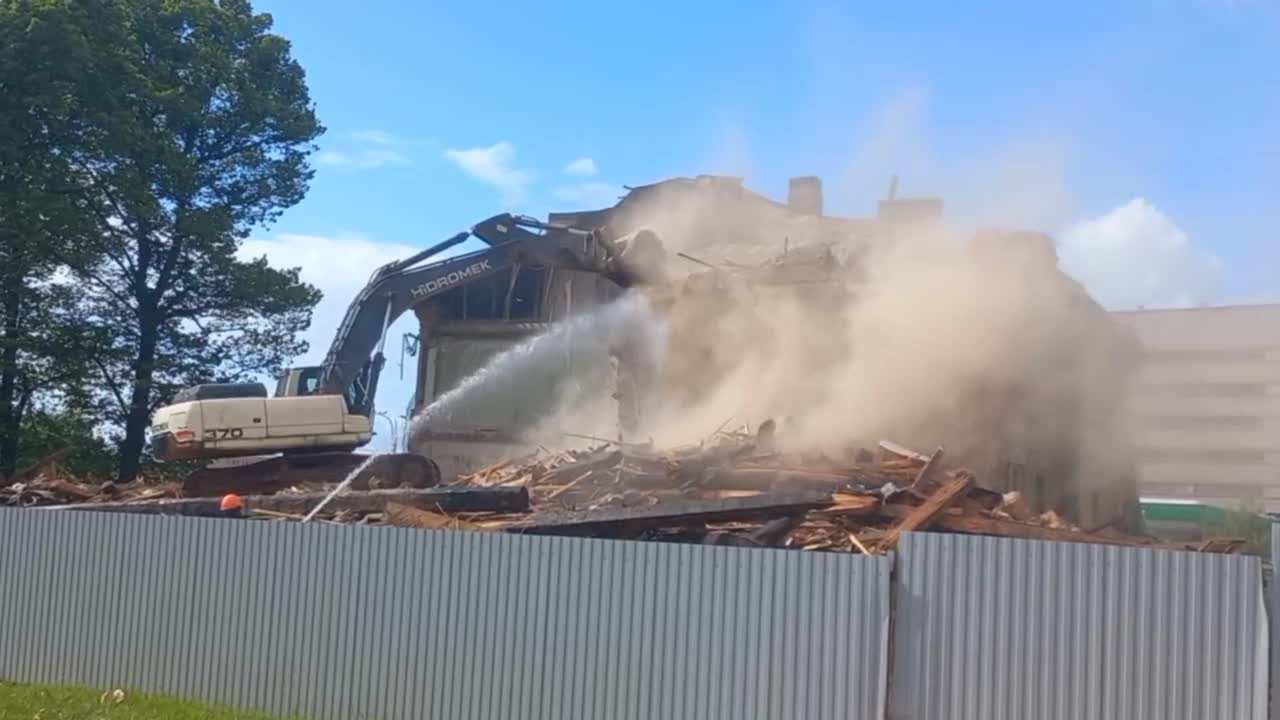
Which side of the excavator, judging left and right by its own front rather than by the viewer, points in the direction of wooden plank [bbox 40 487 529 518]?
right

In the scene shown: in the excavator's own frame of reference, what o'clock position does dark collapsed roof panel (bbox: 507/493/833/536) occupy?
The dark collapsed roof panel is roughly at 2 o'clock from the excavator.

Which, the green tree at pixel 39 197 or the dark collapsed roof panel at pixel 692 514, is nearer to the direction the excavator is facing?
the dark collapsed roof panel

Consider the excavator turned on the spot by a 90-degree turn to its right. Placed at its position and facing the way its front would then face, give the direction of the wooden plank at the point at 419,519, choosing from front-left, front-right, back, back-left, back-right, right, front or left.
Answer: front

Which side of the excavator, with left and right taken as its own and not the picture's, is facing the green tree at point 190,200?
left

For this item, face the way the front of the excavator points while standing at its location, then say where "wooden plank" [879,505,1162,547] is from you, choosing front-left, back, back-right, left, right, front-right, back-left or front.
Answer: front-right

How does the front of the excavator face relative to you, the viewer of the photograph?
facing to the right of the viewer

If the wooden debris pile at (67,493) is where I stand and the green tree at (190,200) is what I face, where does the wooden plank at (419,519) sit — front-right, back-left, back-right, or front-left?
back-right

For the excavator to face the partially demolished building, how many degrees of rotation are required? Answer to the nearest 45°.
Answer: approximately 45° to its left

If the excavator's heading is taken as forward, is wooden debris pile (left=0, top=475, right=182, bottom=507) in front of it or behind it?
behind
